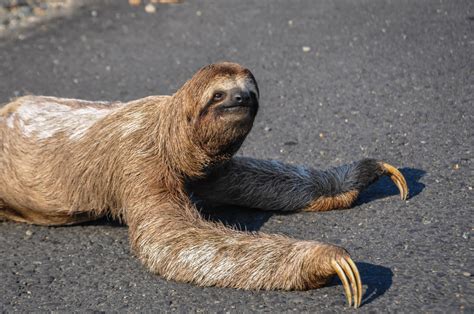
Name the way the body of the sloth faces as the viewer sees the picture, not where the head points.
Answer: to the viewer's right

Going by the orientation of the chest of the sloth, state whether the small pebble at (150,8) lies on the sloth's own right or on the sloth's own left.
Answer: on the sloth's own left
